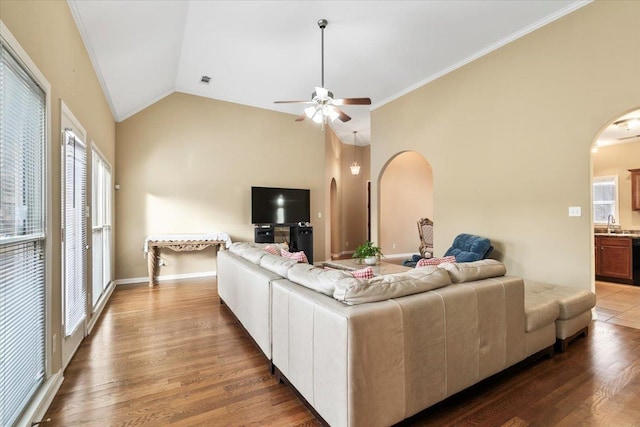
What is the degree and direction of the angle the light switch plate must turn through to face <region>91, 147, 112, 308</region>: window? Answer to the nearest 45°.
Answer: approximately 45° to its right

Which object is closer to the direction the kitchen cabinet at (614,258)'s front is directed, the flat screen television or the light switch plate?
the light switch plate

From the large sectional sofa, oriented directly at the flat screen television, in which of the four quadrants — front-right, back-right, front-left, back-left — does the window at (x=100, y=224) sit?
front-left

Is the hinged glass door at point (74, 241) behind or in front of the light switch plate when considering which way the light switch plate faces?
in front

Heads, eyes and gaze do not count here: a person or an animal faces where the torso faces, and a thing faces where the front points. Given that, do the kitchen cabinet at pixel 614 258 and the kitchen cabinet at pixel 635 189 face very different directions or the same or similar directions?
same or similar directions

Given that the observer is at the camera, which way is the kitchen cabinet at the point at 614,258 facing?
facing the viewer

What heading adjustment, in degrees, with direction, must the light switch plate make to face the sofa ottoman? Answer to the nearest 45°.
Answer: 0° — it already faces it

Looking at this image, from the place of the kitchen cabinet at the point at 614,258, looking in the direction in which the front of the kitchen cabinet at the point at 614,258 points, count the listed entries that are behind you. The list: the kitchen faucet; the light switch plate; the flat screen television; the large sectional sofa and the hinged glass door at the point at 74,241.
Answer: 1

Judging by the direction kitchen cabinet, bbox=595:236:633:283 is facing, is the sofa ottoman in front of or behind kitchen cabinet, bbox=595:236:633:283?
in front
